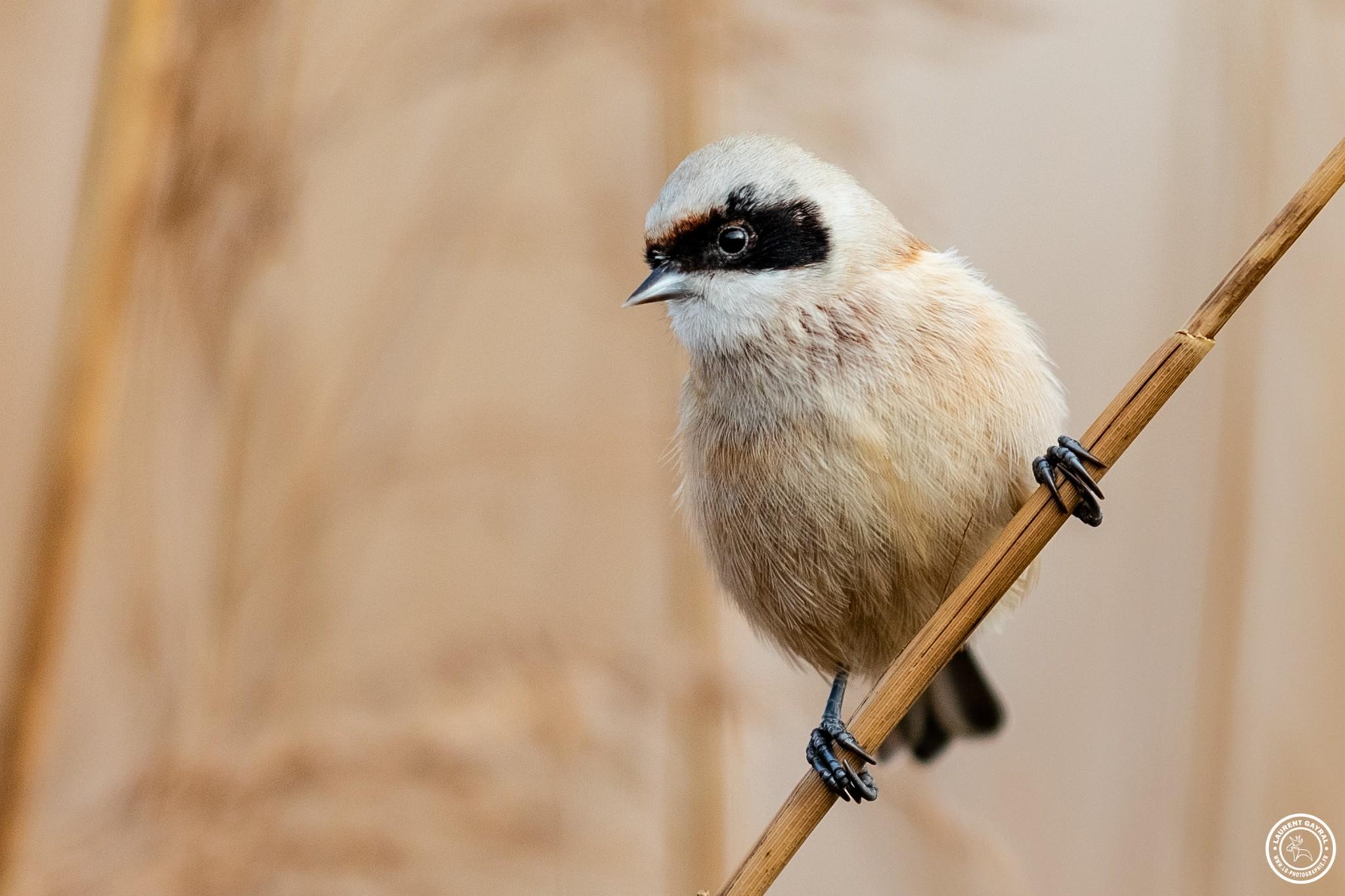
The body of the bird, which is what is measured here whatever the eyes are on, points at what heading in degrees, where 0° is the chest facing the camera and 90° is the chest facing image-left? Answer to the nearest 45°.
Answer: approximately 45°
